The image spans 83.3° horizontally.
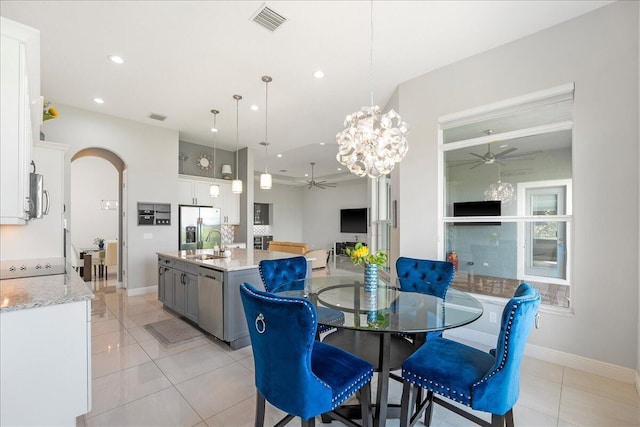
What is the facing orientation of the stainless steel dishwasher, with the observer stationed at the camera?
facing the viewer and to the left of the viewer

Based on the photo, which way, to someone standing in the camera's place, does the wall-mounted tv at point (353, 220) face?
facing the viewer

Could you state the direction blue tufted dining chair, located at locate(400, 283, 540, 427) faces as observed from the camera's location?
facing away from the viewer and to the left of the viewer

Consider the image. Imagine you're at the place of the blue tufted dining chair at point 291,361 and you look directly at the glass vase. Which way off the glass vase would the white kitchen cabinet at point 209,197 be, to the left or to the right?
left

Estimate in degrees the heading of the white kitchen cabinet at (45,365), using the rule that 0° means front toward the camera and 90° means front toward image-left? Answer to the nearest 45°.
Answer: approximately 270°

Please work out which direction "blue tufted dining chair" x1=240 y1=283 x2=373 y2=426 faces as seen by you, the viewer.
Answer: facing away from the viewer and to the right of the viewer

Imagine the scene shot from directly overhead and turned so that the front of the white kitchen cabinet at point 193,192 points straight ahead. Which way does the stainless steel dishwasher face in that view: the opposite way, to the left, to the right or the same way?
to the right

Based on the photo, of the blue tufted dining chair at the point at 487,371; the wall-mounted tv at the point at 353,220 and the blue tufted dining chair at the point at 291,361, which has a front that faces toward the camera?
the wall-mounted tv

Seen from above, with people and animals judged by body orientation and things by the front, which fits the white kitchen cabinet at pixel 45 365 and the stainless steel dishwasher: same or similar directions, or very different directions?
very different directions

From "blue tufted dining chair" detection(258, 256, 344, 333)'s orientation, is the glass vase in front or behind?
in front
